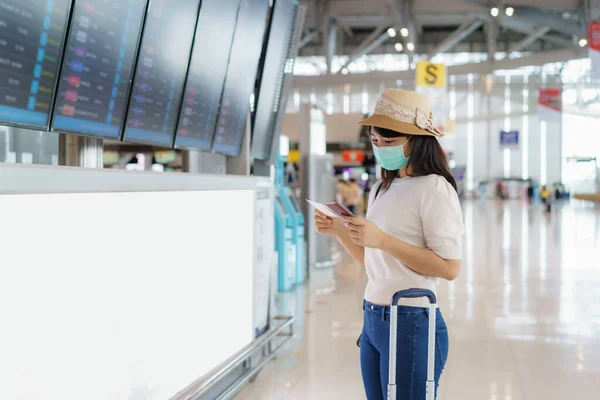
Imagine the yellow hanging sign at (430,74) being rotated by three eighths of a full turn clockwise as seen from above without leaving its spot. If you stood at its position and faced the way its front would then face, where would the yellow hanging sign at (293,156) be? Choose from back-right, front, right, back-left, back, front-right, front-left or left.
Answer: front-left

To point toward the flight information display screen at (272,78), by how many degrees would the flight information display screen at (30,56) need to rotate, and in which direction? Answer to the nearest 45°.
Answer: approximately 90° to its left

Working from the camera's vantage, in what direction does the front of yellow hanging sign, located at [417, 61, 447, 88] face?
facing the viewer

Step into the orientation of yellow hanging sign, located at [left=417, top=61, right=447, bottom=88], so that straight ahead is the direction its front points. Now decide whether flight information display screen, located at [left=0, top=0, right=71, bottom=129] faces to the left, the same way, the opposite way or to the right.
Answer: to the left

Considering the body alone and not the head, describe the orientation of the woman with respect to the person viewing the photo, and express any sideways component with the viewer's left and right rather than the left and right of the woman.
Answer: facing the viewer and to the left of the viewer

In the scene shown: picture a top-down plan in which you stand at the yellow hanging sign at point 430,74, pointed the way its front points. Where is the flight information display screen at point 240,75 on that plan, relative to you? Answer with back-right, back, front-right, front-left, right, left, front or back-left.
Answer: front

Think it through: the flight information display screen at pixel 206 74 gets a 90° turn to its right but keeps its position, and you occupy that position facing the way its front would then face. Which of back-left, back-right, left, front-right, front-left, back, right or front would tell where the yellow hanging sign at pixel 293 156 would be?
back-right

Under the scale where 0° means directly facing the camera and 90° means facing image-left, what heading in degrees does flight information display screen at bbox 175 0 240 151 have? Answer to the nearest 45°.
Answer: approximately 315°

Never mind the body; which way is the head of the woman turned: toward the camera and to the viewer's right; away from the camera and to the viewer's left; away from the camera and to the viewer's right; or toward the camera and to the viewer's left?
toward the camera and to the viewer's left

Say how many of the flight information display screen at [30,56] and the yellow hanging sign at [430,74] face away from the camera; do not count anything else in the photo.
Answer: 0

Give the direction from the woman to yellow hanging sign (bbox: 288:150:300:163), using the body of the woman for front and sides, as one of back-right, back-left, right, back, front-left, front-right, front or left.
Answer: back-right
